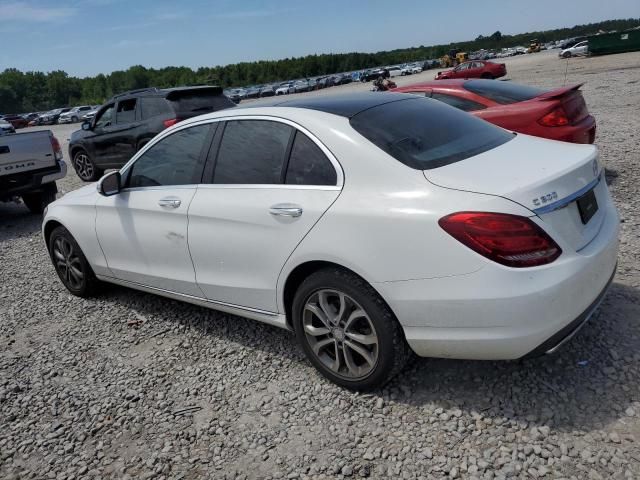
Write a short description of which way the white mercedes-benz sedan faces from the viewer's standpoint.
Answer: facing away from the viewer and to the left of the viewer

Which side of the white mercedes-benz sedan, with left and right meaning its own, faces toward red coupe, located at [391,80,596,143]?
right

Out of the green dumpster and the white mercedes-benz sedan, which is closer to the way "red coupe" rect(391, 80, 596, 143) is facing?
the green dumpster

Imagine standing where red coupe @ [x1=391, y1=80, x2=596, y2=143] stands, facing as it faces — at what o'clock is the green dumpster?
The green dumpster is roughly at 2 o'clock from the red coupe.

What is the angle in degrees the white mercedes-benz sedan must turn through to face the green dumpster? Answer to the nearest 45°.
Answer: approximately 90° to its right

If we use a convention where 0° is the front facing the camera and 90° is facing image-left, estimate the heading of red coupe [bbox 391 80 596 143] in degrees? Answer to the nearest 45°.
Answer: approximately 135°

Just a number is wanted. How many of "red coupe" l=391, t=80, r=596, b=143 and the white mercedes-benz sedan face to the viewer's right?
0

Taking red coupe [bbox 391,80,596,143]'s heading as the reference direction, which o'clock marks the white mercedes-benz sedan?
The white mercedes-benz sedan is roughly at 8 o'clock from the red coupe.
